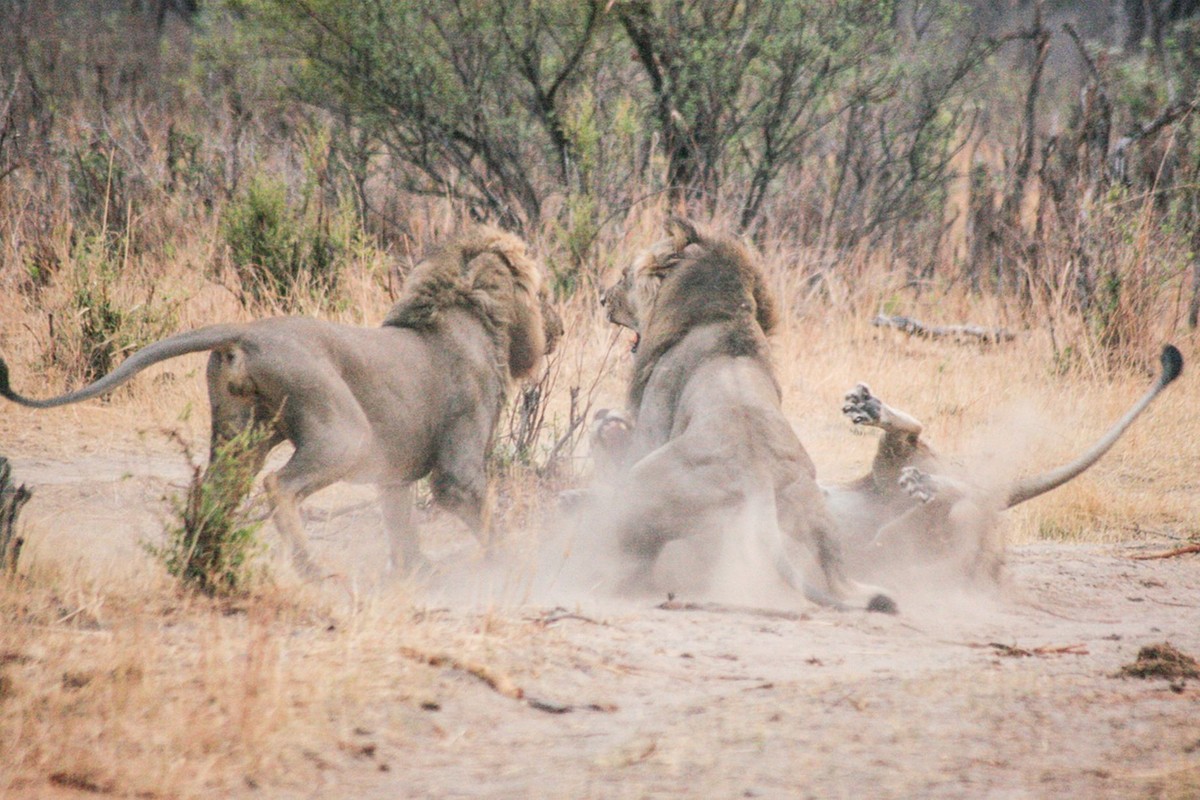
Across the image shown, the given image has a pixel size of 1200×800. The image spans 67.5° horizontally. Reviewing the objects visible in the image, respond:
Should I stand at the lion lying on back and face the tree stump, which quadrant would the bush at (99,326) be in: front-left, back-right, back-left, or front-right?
front-right

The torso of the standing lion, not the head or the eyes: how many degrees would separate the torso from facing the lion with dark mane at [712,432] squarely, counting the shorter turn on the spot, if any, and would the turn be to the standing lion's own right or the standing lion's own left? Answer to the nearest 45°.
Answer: approximately 45° to the standing lion's own right

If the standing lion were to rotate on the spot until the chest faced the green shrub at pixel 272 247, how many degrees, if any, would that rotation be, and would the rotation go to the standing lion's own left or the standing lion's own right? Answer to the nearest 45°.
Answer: approximately 45° to the standing lion's own left

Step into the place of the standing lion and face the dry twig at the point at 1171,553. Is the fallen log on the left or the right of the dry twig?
left

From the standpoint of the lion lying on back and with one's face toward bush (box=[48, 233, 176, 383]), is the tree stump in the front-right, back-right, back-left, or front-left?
front-left

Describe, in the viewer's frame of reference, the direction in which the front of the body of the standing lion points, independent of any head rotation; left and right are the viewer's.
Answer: facing away from the viewer and to the right of the viewer

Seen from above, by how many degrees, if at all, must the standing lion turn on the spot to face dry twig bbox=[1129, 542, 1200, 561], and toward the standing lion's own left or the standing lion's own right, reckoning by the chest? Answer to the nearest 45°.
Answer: approximately 45° to the standing lion's own right

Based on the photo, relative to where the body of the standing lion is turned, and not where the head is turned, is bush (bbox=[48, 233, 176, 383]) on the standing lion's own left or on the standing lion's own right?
on the standing lion's own left

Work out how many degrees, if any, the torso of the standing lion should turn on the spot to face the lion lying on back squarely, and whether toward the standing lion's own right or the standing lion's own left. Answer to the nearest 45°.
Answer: approximately 45° to the standing lion's own right

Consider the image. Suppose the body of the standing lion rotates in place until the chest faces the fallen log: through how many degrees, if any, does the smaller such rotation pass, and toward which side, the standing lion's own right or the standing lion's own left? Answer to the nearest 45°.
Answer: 0° — it already faces it
